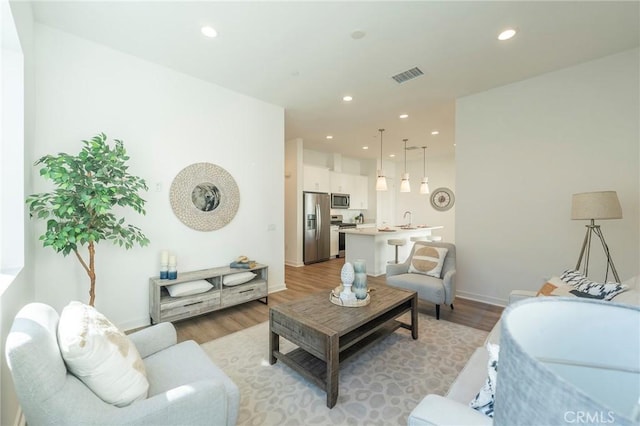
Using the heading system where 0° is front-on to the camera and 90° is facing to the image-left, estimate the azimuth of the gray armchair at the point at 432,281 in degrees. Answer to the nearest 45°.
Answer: approximately 45°

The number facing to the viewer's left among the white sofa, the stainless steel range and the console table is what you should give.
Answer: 1

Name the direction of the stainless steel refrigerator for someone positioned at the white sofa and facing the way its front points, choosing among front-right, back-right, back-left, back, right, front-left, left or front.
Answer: front-right

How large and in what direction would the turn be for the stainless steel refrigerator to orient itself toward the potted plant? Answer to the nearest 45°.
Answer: approximately 90° to its right

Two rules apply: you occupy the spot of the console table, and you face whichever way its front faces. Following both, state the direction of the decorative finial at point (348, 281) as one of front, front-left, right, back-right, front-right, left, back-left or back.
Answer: front

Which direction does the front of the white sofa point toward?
to the viewer's left

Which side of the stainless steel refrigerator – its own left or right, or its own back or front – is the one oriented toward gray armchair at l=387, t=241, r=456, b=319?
front

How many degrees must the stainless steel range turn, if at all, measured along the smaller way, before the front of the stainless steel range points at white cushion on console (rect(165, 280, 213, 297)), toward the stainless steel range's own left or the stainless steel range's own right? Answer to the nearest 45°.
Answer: approximately 45° to the stainless steel range's own right

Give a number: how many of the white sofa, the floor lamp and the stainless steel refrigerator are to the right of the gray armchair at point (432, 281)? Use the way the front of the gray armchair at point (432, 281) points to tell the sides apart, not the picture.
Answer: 1

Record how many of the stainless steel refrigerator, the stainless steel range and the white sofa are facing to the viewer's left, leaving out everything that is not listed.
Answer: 1

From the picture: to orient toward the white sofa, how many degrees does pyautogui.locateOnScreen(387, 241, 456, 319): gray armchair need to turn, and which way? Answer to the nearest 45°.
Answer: approximately 45° to its left

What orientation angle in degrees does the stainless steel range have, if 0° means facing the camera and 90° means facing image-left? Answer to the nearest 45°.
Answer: approximately 315°

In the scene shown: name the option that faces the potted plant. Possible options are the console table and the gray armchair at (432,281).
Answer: the gray armchair

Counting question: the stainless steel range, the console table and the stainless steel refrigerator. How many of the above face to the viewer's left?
0

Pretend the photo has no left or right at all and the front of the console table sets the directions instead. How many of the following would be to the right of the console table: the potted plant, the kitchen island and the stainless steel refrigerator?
1

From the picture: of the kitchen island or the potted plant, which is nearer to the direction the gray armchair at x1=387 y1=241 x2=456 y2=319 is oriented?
the potted plant
